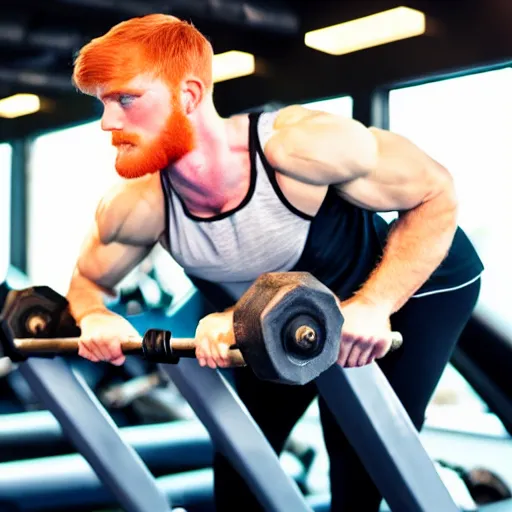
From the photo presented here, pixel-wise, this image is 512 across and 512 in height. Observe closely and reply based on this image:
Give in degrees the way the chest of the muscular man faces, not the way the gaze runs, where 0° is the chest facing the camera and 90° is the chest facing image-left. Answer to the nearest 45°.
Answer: approximately 45°

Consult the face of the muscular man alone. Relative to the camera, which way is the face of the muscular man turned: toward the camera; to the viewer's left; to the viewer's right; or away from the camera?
to the viewer's left

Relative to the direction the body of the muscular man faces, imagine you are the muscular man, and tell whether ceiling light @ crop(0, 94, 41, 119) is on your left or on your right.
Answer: on your right
